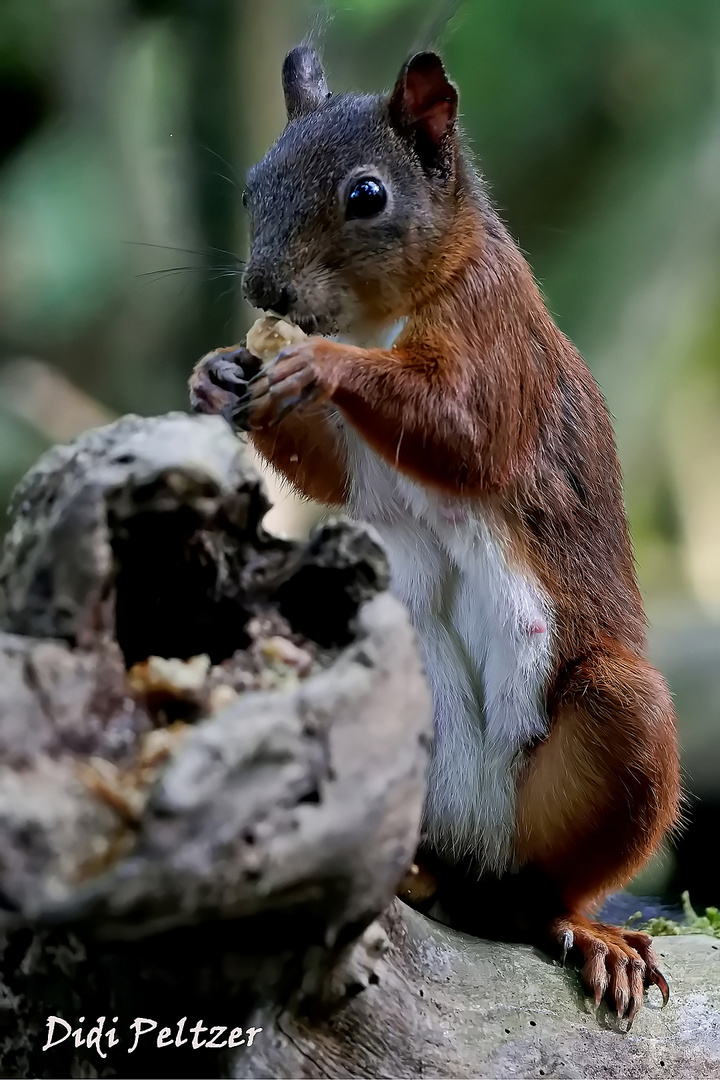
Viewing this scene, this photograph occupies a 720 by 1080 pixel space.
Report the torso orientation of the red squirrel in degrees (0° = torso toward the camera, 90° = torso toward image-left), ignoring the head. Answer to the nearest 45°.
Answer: approximately 45°
